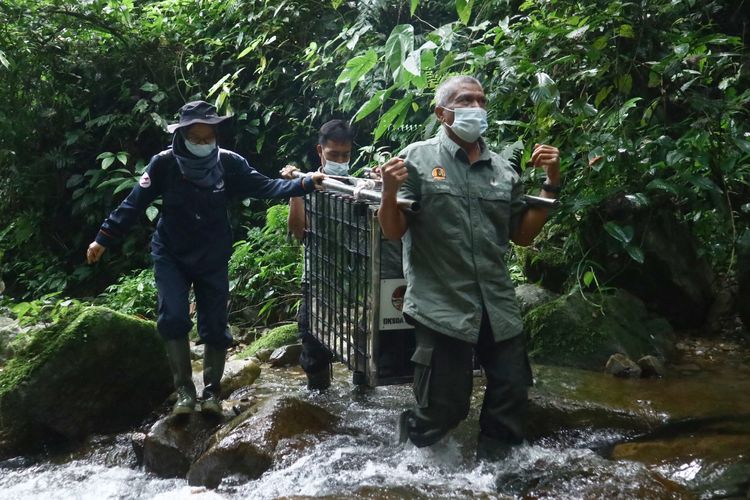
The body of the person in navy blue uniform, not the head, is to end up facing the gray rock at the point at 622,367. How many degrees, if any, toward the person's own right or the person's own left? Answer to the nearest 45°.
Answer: approximately 90° to the person's own left

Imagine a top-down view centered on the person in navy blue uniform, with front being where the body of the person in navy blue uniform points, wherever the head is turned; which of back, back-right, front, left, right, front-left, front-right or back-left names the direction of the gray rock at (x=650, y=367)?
left

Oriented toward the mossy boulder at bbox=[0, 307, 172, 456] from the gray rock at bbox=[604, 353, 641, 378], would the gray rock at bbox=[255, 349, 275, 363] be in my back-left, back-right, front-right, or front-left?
front-right

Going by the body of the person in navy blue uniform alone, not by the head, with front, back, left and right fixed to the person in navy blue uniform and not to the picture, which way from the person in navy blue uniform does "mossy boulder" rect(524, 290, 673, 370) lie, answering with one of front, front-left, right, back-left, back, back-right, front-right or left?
left

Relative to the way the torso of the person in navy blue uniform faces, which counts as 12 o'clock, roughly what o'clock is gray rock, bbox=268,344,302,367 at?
The gray rock is roughly at 7 o'clock from the person in navy blue uniform.

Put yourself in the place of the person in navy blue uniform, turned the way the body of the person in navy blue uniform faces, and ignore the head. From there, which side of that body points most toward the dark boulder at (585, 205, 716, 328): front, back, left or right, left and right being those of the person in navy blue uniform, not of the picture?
left

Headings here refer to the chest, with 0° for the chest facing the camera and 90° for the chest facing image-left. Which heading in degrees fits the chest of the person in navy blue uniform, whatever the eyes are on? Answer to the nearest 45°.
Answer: approximately 0°
